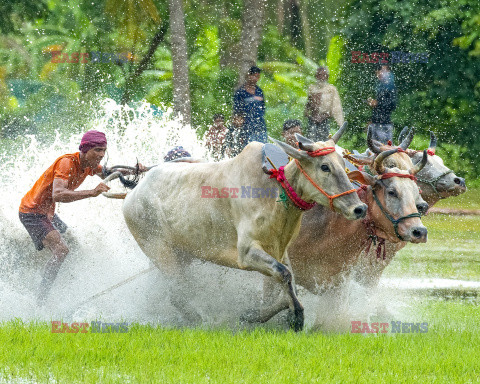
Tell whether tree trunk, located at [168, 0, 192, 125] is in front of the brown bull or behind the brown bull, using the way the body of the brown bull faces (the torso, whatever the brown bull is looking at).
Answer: behind

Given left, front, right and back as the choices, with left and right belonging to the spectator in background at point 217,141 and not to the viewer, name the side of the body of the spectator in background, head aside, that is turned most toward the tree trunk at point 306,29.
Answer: back

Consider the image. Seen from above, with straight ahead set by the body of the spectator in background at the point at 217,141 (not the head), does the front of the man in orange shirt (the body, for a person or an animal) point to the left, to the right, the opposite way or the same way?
to the left

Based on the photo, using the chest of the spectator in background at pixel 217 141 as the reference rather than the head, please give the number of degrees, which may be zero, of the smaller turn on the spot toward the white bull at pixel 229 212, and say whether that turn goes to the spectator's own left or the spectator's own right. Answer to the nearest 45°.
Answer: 0° — they already face it

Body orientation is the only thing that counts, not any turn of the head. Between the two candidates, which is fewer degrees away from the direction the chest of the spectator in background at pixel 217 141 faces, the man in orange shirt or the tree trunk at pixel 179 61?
the man in orange shirt

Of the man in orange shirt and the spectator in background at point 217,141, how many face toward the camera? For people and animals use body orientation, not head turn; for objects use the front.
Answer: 1

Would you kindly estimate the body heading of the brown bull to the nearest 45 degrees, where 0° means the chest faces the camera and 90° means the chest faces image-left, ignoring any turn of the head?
approximately 315°

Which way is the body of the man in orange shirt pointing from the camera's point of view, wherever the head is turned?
to the viewer's right

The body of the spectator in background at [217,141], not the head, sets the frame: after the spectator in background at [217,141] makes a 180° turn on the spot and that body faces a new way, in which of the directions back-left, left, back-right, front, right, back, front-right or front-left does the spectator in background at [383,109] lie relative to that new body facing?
right
